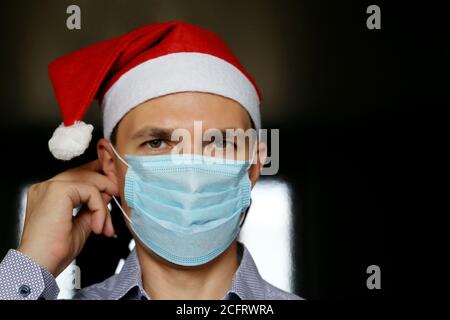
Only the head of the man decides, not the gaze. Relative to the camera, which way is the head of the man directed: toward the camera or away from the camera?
toward the camera

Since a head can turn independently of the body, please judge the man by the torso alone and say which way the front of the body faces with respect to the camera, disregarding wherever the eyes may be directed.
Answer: toward the camera
